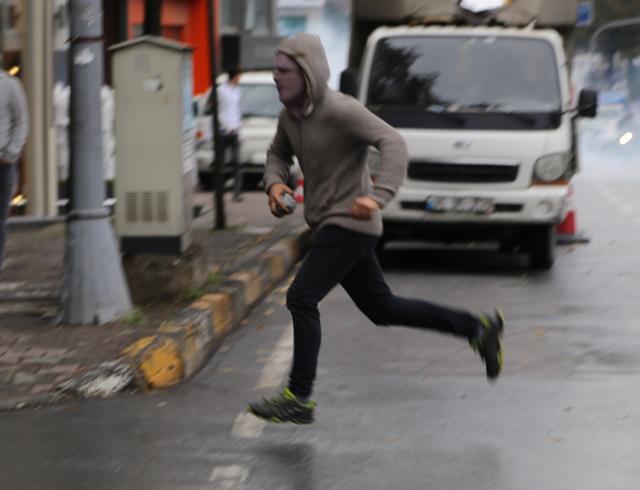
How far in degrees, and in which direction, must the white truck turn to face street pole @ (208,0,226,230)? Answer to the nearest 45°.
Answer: approximately 135° to its right

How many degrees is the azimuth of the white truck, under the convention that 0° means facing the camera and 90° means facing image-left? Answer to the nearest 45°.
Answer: approximately 0°

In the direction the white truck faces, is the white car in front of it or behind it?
behind

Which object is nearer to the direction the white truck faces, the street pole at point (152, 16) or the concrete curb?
the concrete curb

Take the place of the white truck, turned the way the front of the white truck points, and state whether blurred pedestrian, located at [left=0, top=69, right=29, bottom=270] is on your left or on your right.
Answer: on your right

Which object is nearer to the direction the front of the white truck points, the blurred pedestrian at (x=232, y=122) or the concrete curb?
the concrete curb

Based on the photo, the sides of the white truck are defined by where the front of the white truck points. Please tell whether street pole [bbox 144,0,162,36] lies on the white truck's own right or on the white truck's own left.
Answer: on the white truck's own right

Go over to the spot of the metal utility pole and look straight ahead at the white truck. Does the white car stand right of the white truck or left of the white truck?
left
